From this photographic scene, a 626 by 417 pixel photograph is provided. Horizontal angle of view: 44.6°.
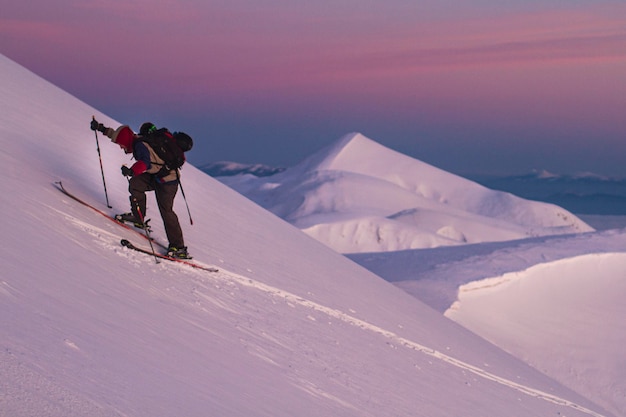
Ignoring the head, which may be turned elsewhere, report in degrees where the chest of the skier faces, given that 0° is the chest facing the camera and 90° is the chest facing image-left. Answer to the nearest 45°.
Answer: approximately 90°
